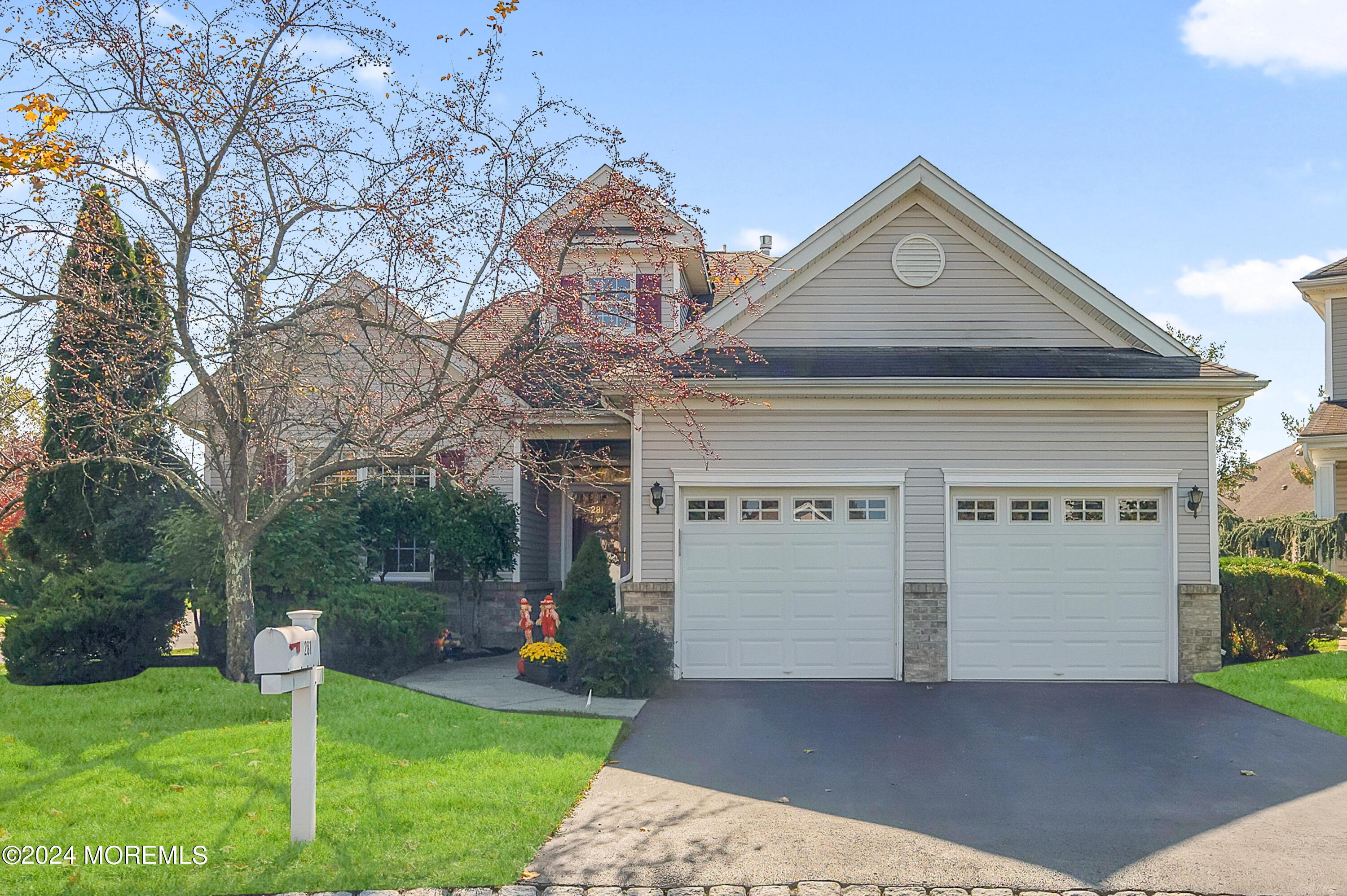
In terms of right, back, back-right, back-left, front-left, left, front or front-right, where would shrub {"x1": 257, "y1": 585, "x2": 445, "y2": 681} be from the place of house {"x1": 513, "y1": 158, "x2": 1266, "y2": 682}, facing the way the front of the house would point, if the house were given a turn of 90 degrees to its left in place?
back

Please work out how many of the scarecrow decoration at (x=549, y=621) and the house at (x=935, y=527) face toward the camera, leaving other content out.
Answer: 2

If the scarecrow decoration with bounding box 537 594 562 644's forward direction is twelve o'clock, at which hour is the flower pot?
The flower pot is roughly at 12 o'clock from the scarecrow decoration.

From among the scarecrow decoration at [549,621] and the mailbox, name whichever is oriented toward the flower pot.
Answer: the scarecrow decoration

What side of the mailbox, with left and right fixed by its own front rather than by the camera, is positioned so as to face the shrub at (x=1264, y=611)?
back

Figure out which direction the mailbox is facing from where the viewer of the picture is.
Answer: facing the viewer and to the left of the viewer

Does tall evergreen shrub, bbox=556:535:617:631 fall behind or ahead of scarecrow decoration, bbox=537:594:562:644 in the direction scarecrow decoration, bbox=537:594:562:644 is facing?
behind

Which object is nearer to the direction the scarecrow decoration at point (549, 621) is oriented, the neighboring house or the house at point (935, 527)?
the house

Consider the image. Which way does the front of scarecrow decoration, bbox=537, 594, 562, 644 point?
toward the camera
